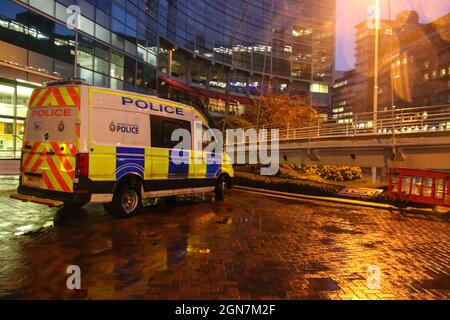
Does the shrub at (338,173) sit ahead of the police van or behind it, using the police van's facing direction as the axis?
ahead

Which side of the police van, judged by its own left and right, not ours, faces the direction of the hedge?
front

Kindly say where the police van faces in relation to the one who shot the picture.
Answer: facing away from the viewer and to the right of the viewer
